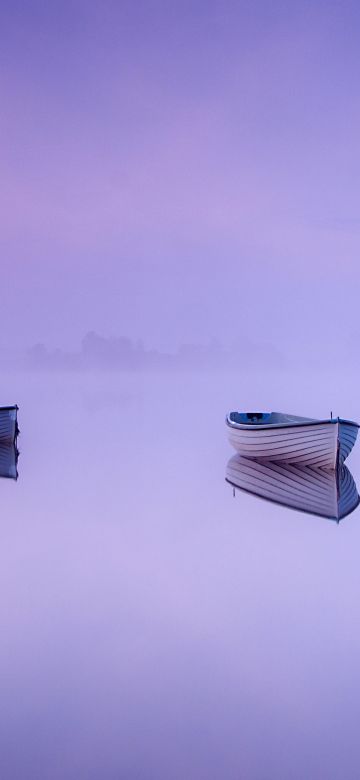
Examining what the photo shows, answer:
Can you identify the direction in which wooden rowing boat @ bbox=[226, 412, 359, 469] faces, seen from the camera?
facing the viewer and to the right of the viewer

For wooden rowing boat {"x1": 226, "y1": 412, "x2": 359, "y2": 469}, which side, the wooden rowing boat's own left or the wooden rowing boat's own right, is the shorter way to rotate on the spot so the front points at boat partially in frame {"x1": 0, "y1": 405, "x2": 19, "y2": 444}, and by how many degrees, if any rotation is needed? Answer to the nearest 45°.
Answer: approximately 180°
